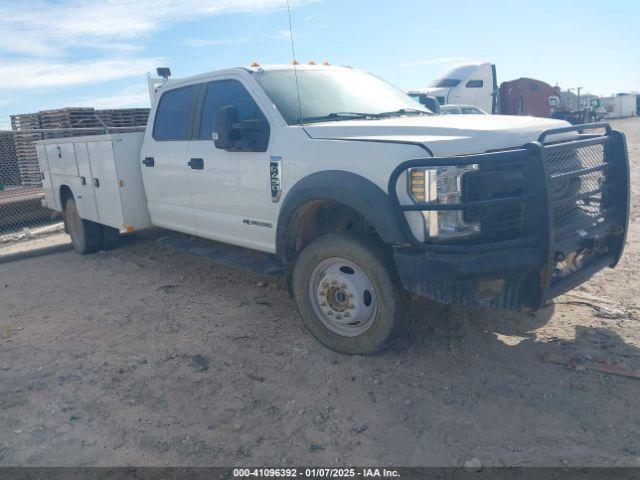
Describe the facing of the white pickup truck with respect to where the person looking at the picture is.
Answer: facing the viewer and to the right of the viewer

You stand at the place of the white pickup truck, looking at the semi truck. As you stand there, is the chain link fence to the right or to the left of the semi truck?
left

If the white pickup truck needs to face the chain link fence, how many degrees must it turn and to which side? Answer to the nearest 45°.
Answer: approximately 180°

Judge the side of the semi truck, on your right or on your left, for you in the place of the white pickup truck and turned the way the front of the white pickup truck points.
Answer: on your left
